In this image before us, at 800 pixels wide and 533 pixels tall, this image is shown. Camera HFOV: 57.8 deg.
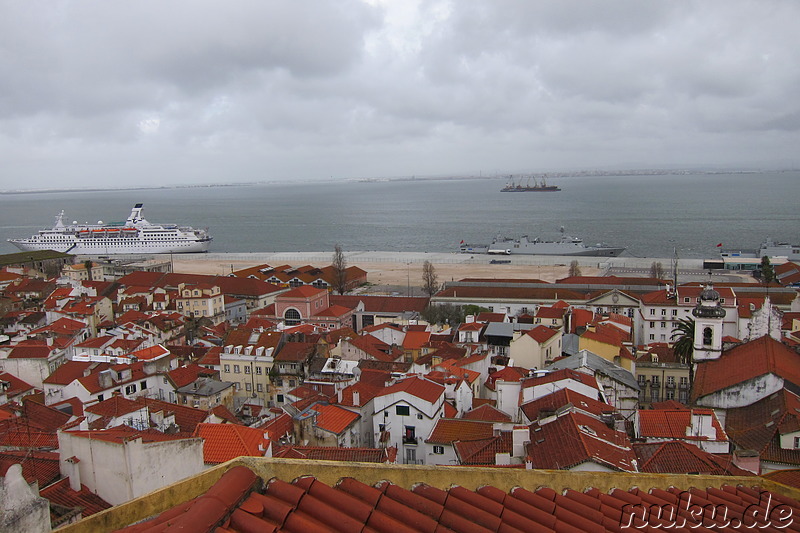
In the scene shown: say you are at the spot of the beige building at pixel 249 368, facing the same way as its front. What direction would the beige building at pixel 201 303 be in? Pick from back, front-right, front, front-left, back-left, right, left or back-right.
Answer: back

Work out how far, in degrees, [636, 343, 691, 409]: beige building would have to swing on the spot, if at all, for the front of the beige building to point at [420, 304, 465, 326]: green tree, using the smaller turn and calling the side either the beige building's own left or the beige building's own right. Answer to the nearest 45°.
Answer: approximately 135° to the beige building's own right

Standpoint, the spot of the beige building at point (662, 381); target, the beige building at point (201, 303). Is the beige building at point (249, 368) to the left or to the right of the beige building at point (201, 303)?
left

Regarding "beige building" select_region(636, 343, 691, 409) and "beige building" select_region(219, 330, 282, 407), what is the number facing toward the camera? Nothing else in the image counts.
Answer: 2

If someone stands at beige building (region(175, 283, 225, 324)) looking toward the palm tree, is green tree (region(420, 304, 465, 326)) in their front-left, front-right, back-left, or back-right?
front-left

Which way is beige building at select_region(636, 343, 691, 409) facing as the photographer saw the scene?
facing the viewer

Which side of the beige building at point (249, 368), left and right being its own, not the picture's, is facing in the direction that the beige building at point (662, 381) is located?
left
